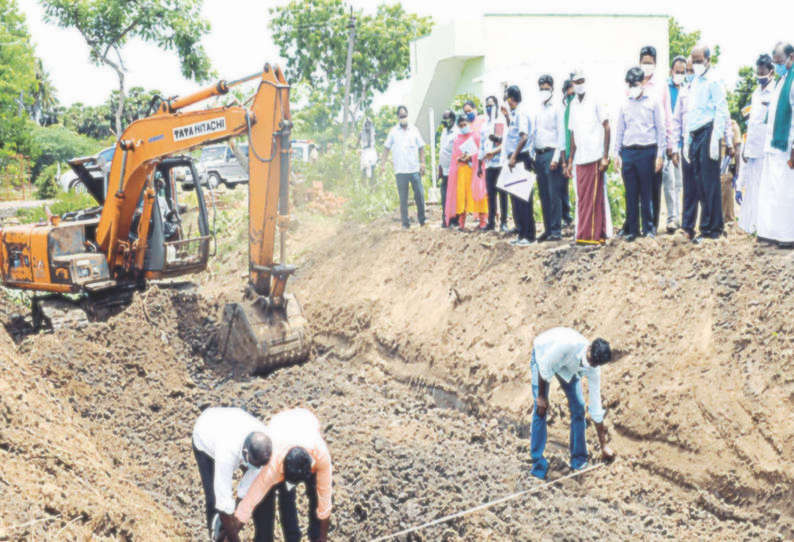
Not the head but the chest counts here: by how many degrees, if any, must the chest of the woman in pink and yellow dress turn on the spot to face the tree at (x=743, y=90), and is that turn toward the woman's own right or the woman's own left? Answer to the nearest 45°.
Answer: approximately 135° to the woman's own left

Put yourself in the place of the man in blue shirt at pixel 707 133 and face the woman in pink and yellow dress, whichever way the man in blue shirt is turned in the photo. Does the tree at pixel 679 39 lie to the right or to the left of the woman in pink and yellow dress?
right

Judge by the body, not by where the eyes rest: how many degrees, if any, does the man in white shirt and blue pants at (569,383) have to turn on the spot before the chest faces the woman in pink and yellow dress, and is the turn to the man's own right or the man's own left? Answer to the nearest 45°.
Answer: approximately 135° to the man's own left

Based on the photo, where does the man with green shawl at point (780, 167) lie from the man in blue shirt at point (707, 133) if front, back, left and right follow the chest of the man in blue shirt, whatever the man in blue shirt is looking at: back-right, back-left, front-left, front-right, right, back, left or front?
left

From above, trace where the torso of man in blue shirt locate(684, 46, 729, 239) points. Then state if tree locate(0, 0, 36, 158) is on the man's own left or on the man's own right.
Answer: on the man's own right

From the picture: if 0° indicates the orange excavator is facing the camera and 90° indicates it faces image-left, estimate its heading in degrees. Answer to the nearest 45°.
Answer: approximately 315°

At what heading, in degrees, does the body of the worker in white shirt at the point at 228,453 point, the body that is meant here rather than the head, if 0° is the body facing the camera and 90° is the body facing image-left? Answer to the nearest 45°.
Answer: approximately 315°

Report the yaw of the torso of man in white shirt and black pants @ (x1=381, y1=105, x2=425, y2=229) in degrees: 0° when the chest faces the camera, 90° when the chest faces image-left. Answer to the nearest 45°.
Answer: approximately 0°

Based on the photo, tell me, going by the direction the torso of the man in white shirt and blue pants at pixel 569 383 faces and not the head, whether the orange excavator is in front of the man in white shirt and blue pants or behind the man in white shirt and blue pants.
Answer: behind

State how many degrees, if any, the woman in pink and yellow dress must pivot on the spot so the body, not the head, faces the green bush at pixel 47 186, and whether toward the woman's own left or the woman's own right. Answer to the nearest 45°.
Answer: approximately 135° to the woman's own right

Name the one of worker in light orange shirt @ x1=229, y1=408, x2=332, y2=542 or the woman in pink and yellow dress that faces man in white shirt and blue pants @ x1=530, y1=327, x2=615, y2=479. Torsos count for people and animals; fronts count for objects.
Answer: the woman in pink and yellow dress

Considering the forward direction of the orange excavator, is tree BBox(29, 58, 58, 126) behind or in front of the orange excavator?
behind
